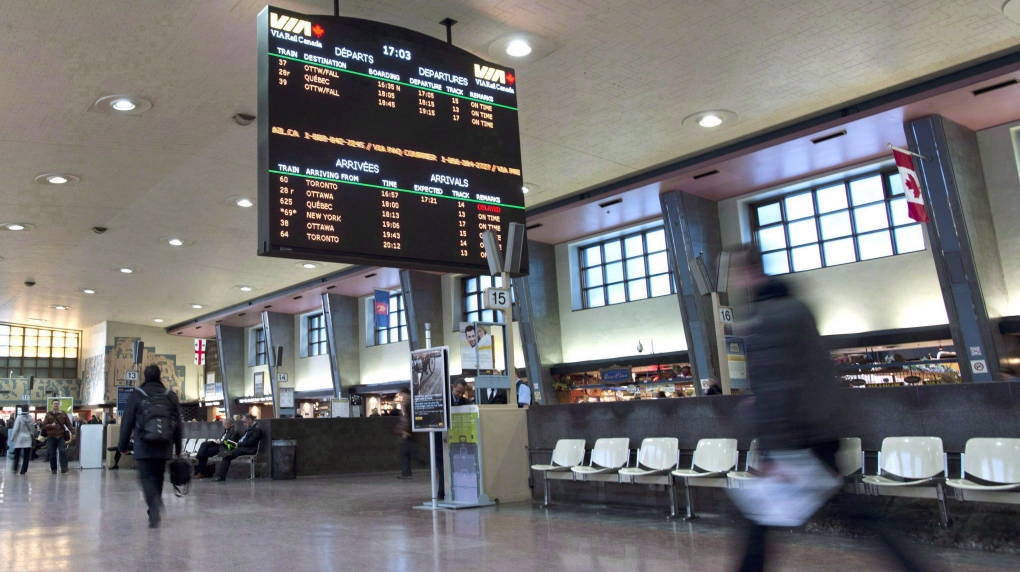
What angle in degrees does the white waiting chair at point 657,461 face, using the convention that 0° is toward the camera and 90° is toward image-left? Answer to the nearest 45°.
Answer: approximately 45°

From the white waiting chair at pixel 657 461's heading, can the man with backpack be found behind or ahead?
ahead

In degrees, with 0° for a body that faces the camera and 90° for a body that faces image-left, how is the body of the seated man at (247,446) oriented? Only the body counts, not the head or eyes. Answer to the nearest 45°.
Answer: approximately 90°

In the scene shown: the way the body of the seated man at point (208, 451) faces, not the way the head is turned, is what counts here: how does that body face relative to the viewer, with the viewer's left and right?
facing to the left of the viewer

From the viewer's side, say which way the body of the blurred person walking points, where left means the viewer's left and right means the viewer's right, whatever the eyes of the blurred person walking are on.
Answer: facing to the left of the viewer

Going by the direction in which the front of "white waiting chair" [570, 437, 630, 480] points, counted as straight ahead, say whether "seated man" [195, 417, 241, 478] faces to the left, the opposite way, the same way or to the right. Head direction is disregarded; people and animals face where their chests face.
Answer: the same way

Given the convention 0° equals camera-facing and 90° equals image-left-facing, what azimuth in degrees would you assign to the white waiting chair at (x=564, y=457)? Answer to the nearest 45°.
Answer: approximately 45°

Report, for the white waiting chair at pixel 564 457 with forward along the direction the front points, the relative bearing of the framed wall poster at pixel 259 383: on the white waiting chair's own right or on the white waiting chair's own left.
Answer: on the white waiting chair's own right

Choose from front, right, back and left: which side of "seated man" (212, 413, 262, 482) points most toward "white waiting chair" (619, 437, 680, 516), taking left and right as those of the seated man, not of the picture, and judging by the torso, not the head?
left

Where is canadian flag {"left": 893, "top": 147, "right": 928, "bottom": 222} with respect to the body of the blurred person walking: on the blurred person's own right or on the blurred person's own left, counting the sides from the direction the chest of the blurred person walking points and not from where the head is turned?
on the blurred person's own right

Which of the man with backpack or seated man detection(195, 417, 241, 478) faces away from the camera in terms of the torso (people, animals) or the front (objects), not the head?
the man with backpack

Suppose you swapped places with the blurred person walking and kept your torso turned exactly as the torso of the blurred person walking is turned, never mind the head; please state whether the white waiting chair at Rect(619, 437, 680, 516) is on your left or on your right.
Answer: on your right

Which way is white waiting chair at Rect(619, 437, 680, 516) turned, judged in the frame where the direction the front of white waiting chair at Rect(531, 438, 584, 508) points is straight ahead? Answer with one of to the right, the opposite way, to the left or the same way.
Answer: the same way

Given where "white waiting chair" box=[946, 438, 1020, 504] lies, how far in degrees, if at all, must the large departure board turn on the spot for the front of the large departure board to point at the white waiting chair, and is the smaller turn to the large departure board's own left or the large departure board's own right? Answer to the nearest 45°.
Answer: approximately 45° to the large departure board's own left

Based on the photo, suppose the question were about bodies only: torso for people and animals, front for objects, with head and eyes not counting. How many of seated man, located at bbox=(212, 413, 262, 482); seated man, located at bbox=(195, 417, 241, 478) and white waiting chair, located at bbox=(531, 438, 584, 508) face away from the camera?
0

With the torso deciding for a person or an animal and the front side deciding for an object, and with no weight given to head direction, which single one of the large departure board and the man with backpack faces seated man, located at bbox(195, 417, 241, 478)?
the man with backpack

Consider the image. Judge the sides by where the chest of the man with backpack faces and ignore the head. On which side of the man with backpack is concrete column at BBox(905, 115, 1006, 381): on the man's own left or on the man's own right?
on the man's own right

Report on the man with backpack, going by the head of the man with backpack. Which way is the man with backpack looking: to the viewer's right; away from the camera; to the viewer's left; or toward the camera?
away from the camera

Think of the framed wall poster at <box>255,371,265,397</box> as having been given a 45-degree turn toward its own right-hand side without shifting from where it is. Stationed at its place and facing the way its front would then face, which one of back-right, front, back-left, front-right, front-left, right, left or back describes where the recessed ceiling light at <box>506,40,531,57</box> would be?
left

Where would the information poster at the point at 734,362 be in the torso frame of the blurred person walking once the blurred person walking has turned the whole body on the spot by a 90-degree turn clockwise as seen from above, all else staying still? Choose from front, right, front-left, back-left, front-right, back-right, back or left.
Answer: front
